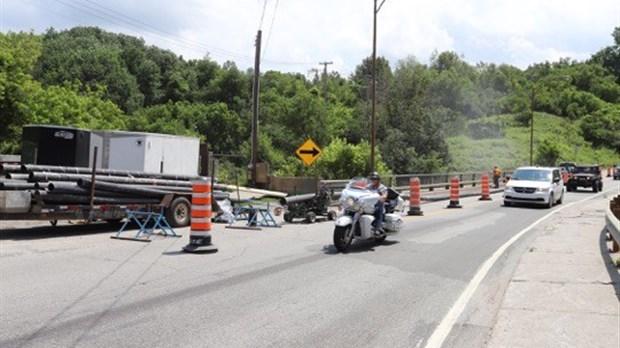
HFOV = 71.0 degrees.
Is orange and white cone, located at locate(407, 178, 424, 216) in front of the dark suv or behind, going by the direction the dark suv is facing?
in front

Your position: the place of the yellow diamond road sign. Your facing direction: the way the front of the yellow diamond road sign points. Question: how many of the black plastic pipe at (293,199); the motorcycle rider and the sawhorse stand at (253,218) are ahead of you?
3

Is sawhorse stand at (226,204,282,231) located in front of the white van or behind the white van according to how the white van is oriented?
in front

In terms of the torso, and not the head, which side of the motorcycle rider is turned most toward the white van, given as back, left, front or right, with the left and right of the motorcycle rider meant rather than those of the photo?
back

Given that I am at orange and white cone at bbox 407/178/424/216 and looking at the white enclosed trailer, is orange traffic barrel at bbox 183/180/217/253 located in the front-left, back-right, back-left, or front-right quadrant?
front-left

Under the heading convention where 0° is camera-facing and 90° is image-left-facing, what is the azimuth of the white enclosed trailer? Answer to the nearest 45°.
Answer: approximately 45°

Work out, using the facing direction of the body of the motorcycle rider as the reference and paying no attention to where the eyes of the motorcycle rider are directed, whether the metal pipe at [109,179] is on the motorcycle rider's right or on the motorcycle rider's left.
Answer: on the motorcycle rider's right

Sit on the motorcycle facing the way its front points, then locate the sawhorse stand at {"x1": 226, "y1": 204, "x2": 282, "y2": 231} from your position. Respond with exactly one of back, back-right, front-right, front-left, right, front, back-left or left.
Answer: right

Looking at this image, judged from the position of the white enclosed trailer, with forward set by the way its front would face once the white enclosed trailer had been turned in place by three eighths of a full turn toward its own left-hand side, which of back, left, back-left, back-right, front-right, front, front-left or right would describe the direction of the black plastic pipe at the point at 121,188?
right

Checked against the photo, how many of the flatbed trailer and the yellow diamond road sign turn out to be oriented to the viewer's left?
1

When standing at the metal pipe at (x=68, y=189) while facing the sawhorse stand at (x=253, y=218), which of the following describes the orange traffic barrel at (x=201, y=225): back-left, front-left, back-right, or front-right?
front-right

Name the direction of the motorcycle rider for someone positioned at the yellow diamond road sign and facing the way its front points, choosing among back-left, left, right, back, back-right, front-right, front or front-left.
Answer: front

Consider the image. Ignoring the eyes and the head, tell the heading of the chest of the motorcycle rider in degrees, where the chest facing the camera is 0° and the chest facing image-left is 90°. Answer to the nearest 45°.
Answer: approximately 45°

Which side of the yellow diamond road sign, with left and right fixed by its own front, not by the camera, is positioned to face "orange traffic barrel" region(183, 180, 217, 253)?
front

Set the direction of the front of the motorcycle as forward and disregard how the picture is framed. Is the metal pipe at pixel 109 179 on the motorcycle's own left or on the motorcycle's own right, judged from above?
on the motorcycle's own right

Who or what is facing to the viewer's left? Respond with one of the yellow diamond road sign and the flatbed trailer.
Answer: the flatbed trailer

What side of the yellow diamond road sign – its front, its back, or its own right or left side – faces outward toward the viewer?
front
